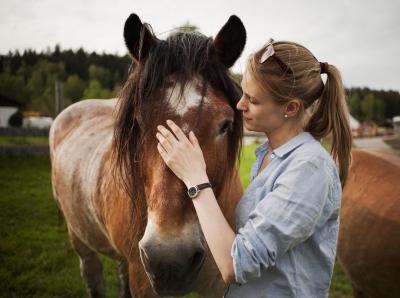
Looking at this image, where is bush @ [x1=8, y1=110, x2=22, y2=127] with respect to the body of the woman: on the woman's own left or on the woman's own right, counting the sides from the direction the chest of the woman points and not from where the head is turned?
on the woman's own right

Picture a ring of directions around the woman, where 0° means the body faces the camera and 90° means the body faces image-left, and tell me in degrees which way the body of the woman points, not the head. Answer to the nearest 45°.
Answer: approximately 90°

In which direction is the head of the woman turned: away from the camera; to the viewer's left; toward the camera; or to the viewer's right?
to the viewer's left

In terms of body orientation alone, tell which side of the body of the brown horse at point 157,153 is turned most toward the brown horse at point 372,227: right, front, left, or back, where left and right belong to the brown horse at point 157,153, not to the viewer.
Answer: left

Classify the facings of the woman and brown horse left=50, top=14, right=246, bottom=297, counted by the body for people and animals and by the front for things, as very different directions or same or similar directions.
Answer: very different directions

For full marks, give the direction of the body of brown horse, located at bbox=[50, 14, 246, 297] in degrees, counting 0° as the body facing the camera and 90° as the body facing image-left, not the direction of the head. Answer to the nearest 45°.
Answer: approximately 315°

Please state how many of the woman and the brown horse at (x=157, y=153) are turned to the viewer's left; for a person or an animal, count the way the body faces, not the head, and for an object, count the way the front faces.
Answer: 1

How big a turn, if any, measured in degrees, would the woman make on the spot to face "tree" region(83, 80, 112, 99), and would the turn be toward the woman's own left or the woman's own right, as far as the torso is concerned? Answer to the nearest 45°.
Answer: approximately 45° to the woman's own right
